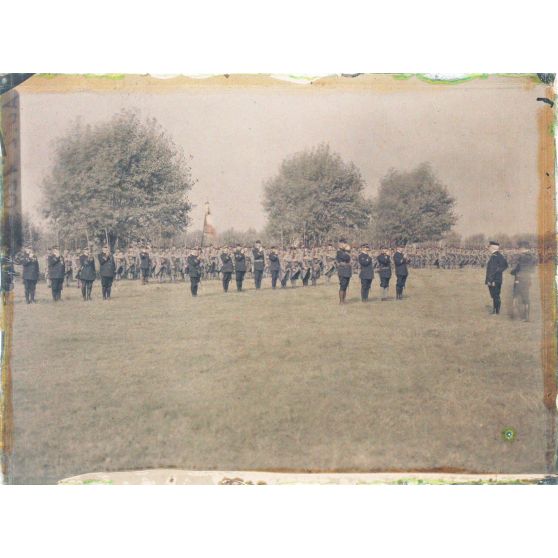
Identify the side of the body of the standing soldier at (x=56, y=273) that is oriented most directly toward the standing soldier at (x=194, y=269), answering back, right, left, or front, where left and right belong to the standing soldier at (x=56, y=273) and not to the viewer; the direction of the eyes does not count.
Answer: left

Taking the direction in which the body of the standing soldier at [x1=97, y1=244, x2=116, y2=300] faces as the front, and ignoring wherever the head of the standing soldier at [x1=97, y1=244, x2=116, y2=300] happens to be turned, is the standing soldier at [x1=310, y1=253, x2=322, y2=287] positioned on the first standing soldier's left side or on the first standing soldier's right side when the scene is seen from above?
on the first standing soldier's left side

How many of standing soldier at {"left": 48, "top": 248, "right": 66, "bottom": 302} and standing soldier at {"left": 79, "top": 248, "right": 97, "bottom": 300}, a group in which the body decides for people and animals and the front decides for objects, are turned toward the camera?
2
